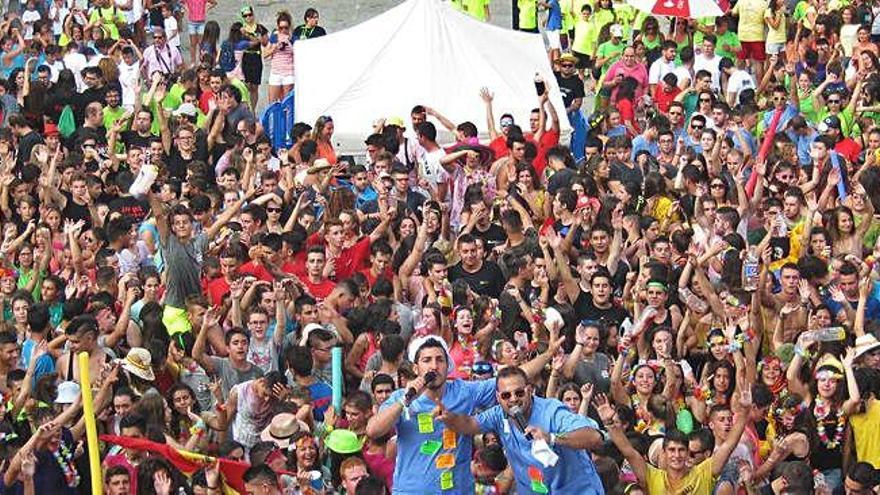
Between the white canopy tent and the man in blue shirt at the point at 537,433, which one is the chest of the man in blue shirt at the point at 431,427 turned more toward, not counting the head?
the man in blue shirt

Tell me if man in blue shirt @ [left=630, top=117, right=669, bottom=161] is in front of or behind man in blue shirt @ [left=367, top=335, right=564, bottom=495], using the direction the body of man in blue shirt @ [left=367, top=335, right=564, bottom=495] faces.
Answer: behind

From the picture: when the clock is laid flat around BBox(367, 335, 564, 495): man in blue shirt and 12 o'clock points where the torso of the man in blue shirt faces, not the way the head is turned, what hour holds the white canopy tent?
The white canopy tent is roughly at 6 o'clock from the man in blue shirt.

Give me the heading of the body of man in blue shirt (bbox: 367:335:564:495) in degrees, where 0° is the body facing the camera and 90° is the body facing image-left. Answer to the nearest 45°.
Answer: approximately 0°
